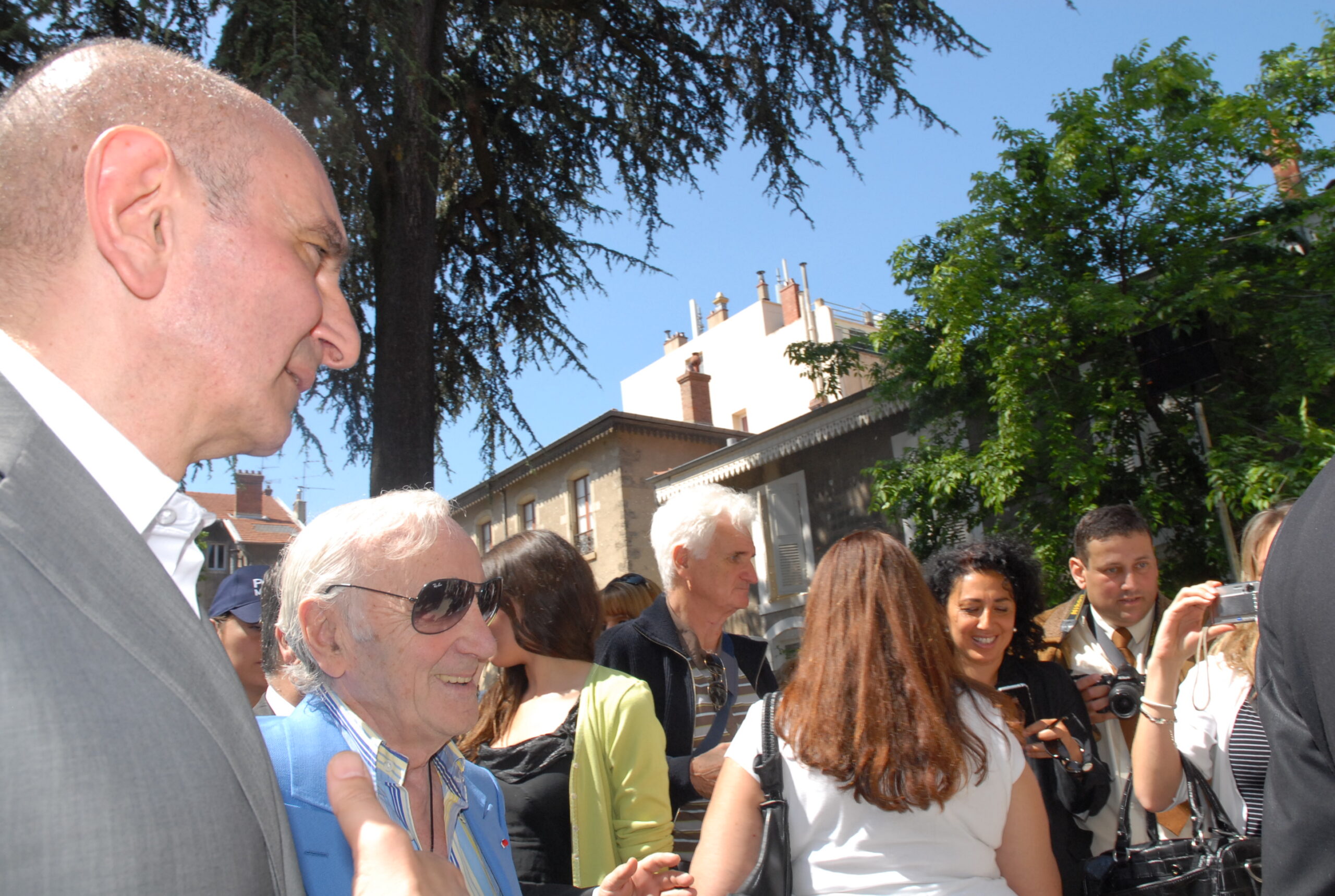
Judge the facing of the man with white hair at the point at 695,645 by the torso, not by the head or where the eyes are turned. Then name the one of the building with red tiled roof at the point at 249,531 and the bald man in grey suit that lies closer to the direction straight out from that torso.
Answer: the bald man in grey suit

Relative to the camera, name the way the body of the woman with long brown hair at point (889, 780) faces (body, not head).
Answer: away from the camera

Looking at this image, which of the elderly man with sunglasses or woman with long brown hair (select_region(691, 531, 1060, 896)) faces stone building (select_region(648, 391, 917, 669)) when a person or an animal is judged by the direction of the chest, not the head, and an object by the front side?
the woman with long brown hair

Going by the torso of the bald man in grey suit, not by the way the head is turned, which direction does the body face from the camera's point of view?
to the viewer's right

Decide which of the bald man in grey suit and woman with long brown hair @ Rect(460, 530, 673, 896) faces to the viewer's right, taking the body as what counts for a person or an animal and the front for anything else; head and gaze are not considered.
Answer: the bald man in grey suit

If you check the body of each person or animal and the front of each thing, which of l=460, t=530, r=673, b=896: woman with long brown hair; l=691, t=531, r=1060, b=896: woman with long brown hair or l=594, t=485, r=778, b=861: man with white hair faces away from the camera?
l=691, t=531, r=1060, b=896: woman with long brown hair

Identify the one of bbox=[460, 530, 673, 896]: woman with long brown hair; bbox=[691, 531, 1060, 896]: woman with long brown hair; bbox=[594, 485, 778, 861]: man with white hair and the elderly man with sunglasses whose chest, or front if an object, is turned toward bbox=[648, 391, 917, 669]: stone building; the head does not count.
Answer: bbox=[691, 531, 1060, 896]: woman with long brown hair

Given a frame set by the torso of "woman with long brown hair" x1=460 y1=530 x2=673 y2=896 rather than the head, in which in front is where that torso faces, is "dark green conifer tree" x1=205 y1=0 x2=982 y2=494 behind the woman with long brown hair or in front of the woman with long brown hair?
behind

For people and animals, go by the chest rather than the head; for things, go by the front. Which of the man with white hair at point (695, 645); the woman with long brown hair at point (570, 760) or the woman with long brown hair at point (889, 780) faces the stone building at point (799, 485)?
the woman with long brown hair at point (889, 780)

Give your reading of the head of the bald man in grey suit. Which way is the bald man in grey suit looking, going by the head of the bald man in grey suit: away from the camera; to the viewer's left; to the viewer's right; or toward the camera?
to the viewer's right

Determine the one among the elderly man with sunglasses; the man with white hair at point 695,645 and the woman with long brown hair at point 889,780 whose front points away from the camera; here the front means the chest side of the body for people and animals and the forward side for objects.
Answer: the woman with long brown hair

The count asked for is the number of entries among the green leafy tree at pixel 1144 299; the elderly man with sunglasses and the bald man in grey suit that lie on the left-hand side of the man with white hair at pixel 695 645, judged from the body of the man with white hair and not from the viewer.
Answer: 1

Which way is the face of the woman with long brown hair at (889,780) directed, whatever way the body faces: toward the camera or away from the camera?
away from the camera

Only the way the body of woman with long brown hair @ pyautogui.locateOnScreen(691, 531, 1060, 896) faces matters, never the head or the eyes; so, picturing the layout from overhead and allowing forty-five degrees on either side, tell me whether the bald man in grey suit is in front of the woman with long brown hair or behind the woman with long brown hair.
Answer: behind

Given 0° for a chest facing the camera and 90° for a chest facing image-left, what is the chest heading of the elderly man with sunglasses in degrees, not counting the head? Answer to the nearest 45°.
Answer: approximately 315°

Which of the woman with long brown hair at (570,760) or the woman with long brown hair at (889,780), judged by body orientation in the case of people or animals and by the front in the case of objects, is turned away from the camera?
the woman with long brown hair at (889,780)

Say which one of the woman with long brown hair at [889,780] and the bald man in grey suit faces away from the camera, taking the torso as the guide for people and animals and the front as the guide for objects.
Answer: the woman with long brown hair
